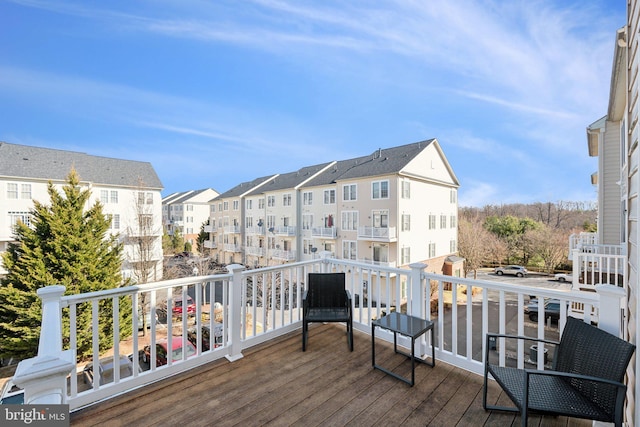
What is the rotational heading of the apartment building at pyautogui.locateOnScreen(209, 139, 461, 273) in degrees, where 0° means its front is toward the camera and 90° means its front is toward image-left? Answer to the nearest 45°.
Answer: approximately 45°

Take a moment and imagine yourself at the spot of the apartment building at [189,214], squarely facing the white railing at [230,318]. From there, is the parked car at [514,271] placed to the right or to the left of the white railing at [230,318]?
left

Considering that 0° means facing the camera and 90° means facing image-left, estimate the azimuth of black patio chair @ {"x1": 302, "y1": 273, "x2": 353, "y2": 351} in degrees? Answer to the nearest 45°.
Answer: approximately 0°

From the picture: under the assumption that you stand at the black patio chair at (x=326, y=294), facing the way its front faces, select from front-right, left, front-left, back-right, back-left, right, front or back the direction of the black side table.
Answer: front-left

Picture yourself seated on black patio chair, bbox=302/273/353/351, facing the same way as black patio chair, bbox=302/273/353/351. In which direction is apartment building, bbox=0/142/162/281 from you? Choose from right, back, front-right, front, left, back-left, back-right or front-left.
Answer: back-right

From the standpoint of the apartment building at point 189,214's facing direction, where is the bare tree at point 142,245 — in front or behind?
in front

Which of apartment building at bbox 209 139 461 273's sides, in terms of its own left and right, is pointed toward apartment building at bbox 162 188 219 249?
right

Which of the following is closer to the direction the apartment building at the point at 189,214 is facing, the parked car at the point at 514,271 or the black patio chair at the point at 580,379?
the black patio chair

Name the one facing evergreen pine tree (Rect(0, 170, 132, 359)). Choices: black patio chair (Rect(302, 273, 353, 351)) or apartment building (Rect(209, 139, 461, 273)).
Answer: the apartment building

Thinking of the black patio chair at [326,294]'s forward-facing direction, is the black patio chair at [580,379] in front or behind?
in front

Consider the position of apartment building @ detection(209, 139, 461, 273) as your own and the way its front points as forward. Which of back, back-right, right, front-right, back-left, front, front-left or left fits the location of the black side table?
front-left

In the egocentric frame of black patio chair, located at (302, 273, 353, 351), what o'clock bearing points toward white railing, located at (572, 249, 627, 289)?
The white railing is roughly at 8 o'clock from the black patio chair.

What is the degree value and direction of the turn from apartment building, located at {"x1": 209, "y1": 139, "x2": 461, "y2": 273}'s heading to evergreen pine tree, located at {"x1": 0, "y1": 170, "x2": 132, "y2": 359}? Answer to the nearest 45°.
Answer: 0° — it already faces it
